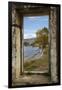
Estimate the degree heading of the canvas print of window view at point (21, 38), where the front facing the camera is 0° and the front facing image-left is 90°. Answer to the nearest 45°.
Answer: approximately 315°
